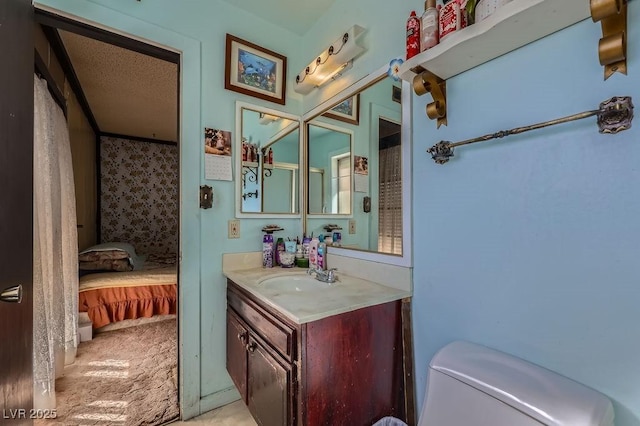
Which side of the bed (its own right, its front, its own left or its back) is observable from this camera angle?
right

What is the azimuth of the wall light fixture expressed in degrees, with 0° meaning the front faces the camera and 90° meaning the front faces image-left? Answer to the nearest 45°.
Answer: approximately 45°

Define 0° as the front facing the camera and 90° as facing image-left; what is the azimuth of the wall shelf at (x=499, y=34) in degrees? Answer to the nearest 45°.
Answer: approximately 45°

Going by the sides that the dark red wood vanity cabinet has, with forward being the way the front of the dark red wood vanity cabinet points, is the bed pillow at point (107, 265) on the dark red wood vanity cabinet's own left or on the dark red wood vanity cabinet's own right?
on the dark red wood vanity cabinet's own right

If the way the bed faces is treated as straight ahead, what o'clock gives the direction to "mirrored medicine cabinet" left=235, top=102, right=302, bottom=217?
The mirrored medicine cabinet is roughly at 2 o'clock from the bed.
